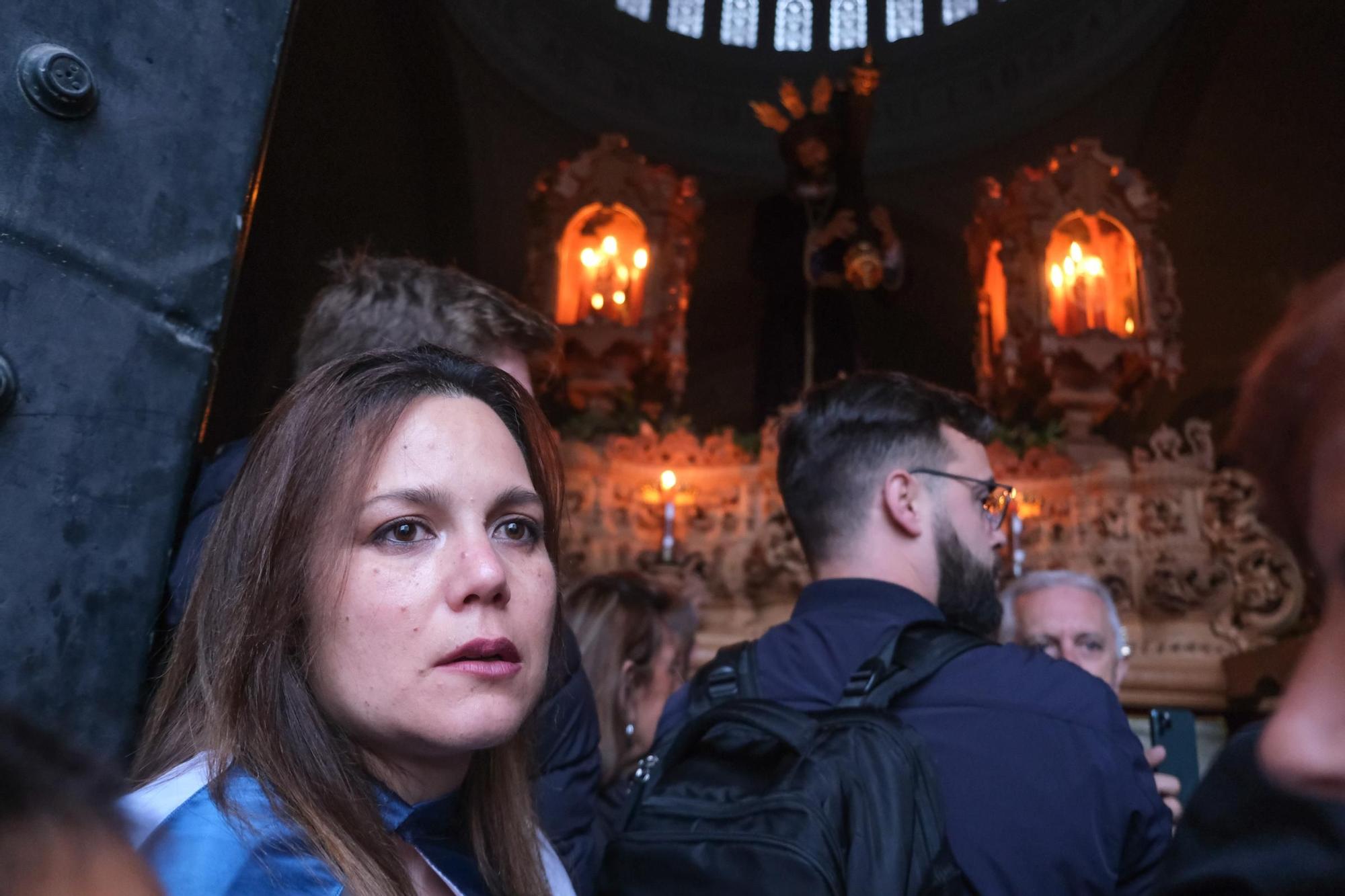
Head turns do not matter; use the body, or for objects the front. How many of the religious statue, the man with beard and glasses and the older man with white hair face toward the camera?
2

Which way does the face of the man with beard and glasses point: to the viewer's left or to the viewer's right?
to the viewer's right

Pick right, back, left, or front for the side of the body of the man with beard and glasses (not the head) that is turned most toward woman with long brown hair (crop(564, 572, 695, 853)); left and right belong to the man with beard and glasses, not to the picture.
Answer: left

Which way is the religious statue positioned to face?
toward the camera

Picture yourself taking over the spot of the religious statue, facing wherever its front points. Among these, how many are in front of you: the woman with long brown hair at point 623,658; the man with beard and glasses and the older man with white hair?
3

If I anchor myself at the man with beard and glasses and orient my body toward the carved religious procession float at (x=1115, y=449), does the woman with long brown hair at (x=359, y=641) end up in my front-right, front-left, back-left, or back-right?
back-left

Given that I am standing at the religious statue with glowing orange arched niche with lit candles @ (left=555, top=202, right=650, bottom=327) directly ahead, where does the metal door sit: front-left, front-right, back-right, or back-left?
front-left

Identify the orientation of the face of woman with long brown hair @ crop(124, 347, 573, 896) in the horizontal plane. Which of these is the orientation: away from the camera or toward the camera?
toward the camera

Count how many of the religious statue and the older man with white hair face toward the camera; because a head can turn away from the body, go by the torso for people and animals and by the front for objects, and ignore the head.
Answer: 2

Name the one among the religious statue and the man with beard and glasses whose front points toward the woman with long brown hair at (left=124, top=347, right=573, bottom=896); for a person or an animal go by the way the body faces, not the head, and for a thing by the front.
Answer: the religious statue

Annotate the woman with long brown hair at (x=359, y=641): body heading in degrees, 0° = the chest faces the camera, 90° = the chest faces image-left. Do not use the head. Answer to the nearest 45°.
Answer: approximately 315°

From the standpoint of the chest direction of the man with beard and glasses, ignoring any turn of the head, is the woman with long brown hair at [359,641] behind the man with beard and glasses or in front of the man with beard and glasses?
behind

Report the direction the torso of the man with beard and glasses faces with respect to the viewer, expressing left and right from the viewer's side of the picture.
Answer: facing away from the viewer and to the right of the viewer

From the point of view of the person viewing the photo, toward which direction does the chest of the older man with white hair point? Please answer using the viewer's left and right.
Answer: facing the viewer

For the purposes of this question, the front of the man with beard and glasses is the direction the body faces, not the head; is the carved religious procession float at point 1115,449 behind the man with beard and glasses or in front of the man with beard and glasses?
in front

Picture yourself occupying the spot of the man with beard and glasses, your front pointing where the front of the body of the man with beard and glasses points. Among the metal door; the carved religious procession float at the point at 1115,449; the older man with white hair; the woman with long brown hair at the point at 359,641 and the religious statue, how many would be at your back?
2
